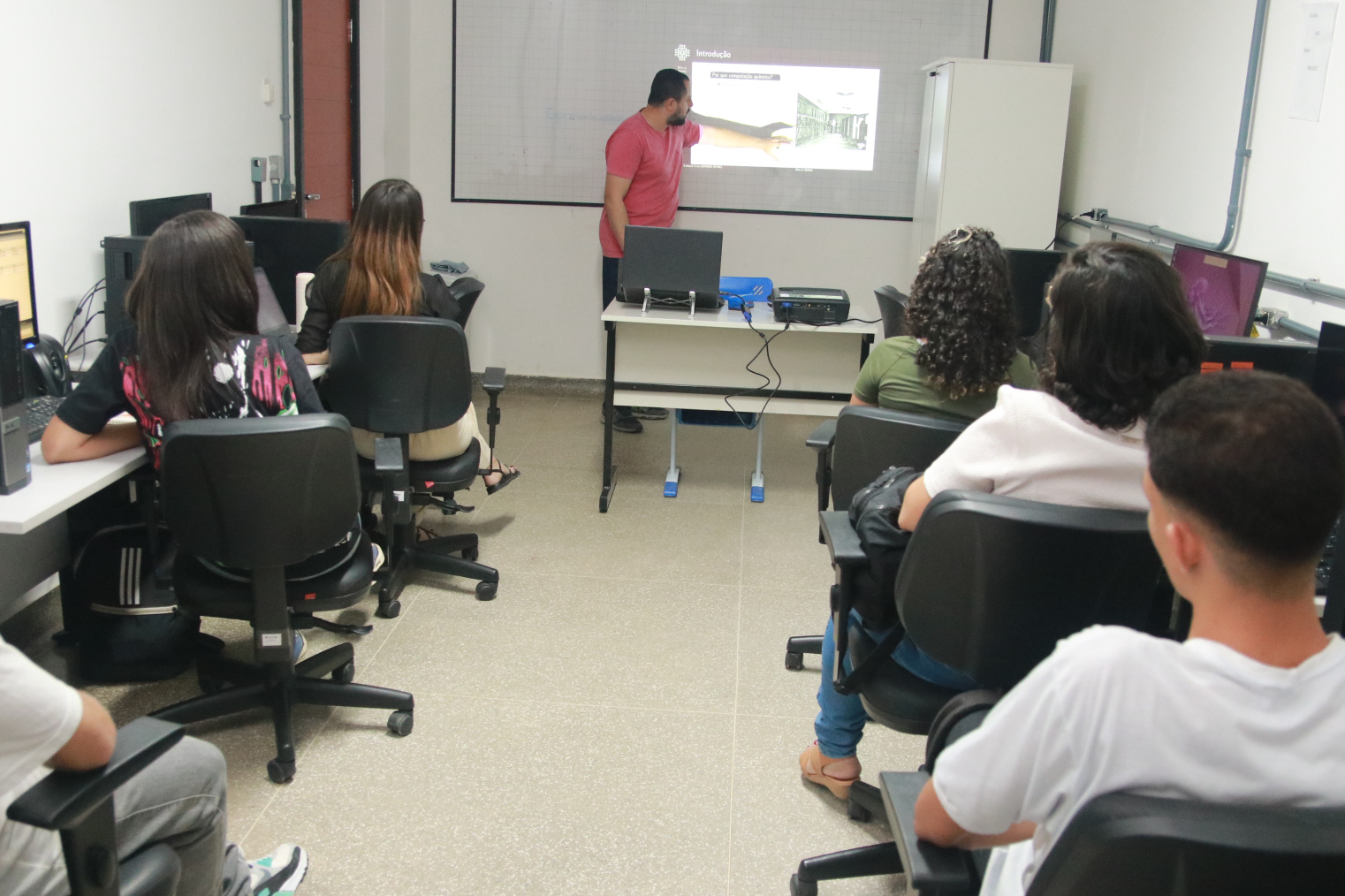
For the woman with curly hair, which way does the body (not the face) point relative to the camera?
away from the camera

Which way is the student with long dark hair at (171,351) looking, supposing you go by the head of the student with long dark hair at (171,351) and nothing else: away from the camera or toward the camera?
away from the camera

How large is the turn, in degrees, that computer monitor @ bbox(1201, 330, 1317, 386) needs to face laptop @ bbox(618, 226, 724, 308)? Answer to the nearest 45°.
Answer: approximately 90° to its right

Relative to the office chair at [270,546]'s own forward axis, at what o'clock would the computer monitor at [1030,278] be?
The computer monitor is roughly at 2 o'clock from the office chair.

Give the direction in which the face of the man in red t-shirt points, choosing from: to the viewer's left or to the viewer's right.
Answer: to the viewer's right

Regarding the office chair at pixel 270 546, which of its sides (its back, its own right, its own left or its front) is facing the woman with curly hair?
right

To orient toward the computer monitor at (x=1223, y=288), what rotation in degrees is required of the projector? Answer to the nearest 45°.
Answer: approximately 135° to its right

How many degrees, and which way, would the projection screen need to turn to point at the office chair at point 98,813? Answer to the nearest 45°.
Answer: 0° — it already faces it

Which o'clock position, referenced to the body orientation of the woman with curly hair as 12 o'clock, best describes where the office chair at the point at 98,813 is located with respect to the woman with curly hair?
The office chair is roughly at 7 o'clock from the woman with curly hair.

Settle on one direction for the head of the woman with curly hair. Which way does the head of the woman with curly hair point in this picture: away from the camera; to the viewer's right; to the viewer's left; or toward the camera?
away from the camera

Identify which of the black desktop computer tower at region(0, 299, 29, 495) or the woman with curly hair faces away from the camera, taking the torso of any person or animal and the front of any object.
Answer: the woman with curly hair

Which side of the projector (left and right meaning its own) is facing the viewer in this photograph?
back

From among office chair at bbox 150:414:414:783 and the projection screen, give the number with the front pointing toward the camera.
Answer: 1

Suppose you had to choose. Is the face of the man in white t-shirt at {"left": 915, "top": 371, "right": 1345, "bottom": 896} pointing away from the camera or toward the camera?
away from the camera

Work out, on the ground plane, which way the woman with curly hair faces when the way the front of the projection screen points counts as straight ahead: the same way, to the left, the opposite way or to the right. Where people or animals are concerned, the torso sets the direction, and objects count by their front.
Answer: the opposite way

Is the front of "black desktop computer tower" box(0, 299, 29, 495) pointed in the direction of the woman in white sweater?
yes
